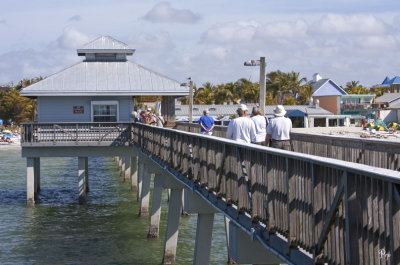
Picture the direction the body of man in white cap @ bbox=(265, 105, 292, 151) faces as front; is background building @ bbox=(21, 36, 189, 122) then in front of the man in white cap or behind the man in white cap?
in front

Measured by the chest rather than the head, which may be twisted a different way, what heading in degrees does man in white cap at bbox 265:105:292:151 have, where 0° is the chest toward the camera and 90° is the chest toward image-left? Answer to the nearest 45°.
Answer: approximately 180°

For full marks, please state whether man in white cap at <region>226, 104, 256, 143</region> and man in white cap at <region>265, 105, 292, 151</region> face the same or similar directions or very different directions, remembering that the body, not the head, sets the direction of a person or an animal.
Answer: same or similar directions

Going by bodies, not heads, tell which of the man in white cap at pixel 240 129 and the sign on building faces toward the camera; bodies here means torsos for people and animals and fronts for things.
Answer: the sign on building

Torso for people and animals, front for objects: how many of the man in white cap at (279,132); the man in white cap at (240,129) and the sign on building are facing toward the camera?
1

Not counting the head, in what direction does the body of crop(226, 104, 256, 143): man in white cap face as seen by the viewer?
away from the camera

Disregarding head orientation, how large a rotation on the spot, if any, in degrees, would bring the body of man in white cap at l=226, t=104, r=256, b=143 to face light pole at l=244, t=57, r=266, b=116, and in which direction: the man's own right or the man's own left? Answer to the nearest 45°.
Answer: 0° — they already face it

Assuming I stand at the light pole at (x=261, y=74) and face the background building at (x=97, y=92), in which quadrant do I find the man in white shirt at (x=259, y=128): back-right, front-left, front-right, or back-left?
back-left

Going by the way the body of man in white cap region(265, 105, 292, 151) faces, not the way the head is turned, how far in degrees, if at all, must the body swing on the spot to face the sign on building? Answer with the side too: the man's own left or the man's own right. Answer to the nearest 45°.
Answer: approximately 45° to the man's own left

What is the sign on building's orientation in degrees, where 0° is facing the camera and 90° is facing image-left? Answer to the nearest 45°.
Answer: approximately 0°

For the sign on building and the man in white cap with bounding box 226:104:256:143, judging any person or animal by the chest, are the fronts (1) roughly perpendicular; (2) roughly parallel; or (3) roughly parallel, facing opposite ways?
roughly parallel, facing opposite ways

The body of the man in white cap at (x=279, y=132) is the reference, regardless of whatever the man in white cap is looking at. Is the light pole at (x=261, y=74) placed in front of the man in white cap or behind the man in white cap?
in front
